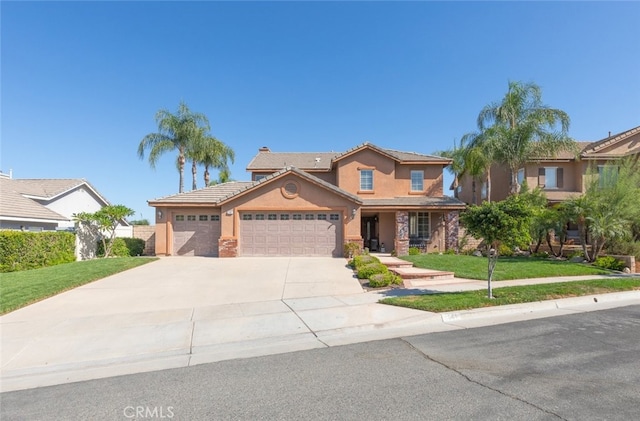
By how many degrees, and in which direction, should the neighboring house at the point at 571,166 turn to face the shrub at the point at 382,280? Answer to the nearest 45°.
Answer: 0° — it already faces it

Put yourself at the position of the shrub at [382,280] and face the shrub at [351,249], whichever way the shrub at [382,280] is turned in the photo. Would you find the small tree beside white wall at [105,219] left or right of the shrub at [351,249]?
left

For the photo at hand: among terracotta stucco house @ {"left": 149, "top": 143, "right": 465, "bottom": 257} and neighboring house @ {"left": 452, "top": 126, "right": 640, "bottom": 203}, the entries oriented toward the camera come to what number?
2

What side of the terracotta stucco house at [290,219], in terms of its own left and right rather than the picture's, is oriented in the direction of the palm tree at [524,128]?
left

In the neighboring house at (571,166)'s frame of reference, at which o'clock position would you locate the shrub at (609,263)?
The shrub is roughly at 12 o'clock from the neighboring house.

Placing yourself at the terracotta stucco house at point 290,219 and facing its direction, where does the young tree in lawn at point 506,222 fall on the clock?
The young tree in lawn is roughly at 11 o'clock from the terracotta stucco house.

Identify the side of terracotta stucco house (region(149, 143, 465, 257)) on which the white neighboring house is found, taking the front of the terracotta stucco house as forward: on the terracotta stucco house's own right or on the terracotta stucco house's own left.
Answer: on the terracotta stucco house's own right

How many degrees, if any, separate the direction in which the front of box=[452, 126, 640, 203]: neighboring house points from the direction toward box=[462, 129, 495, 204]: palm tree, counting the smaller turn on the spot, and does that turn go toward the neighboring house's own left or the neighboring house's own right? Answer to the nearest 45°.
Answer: approximately 45° to the neighboring house's own right

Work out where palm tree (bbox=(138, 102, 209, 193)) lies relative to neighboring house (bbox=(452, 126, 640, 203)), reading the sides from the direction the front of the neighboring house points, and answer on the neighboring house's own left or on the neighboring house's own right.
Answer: on the neighboring house's own right

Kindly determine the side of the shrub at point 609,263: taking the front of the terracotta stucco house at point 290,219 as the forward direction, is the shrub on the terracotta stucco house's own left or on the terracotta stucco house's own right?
on the terracotta stucco house's own left

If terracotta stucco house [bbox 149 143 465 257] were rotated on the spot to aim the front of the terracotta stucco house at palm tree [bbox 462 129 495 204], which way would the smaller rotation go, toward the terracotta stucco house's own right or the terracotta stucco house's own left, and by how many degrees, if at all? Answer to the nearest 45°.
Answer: approximately 90° to the terracotta stucco house's own left

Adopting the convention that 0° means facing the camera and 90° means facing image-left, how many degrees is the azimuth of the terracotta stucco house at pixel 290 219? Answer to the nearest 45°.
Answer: approximately 0°

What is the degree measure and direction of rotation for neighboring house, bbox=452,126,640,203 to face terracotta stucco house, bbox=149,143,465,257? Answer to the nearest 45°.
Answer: approximately 45° to its right
